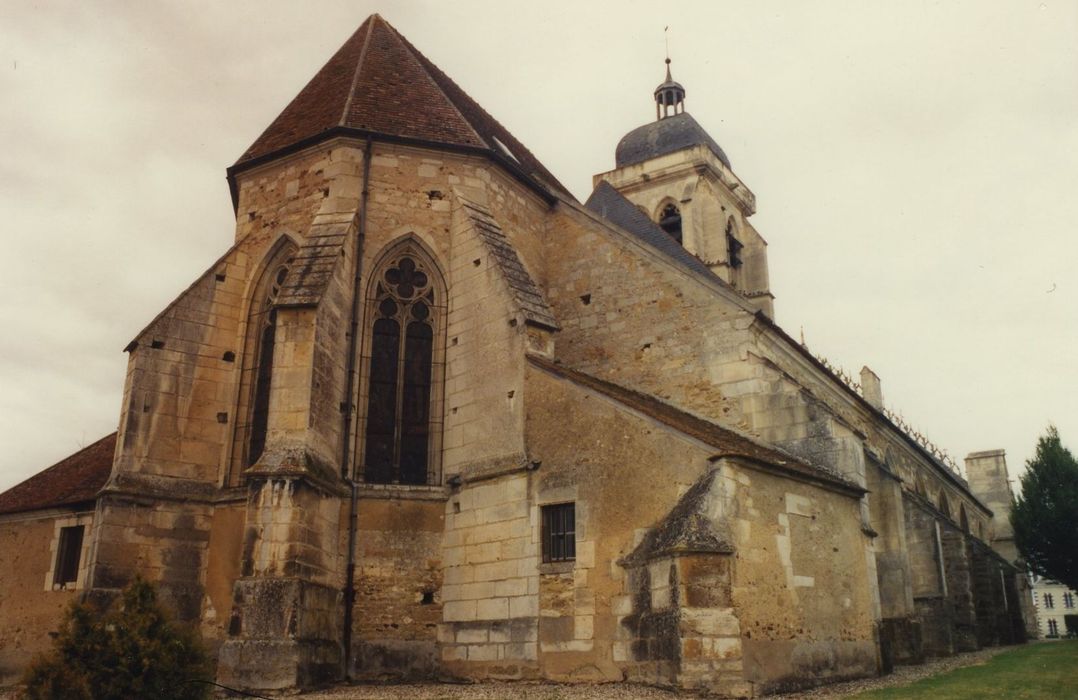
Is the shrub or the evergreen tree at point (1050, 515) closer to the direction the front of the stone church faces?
the evergreen tree

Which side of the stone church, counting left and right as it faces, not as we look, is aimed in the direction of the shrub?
back

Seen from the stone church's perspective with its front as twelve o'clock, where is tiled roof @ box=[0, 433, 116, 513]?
The tiled roof is roughly at 8 o'clock from the stone church.

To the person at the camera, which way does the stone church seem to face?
facing away from the viewer and to the right of the viewer

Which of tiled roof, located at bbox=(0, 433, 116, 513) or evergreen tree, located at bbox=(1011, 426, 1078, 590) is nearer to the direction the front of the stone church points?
the evergreen tree

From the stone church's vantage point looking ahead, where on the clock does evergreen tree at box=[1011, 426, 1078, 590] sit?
The evergreen tree is roughly at 12 o'clock from the stone church.
